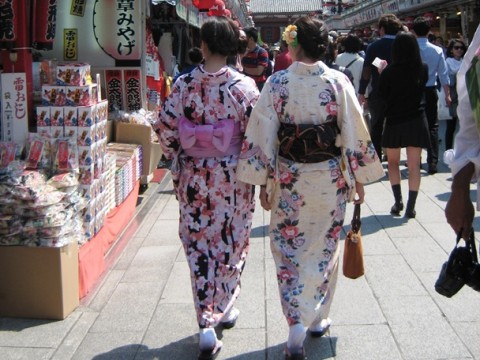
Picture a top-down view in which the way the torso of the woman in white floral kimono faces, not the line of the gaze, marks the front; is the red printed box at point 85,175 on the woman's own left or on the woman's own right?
on the woman's own left

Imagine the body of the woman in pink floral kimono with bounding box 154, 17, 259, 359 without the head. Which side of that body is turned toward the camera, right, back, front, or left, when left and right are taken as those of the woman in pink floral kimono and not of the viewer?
back

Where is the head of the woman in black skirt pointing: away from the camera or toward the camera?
away from the camera

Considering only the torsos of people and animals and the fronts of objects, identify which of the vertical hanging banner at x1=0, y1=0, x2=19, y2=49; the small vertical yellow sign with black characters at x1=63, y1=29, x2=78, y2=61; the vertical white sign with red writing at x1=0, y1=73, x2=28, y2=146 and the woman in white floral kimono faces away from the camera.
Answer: the woman in white floral kimono

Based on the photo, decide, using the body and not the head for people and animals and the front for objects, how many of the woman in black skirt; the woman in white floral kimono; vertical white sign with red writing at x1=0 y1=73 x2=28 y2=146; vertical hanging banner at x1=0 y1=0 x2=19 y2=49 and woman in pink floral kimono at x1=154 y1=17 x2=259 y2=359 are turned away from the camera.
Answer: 3

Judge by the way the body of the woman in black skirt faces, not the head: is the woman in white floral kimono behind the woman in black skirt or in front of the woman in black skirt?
behind
